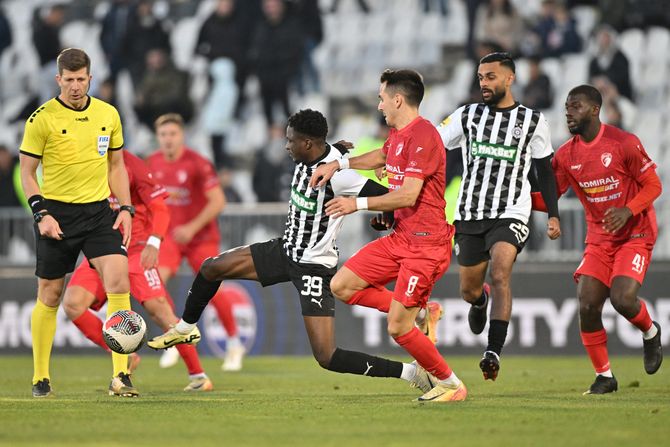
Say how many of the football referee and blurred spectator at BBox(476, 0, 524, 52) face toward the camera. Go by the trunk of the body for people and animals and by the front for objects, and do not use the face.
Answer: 2

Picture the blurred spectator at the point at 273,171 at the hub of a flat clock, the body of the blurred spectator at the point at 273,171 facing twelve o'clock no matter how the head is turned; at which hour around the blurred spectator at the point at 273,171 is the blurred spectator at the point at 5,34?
the blurred spectator at the point at 5,34 is roughly at 4 o'clock from the blurred spectator at the point at 273,171.

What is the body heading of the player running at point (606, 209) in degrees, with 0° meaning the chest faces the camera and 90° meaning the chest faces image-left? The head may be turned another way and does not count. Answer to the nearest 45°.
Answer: approximately 45°

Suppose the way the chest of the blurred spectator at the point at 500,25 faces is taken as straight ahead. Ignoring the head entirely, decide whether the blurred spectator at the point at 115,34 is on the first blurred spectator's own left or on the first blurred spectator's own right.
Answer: on the first blurred spectator's own right

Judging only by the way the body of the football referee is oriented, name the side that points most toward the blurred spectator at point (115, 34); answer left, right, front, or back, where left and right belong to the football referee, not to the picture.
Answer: back

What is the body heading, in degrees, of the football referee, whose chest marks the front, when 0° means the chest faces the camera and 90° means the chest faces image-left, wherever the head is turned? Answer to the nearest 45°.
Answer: approximately 0°

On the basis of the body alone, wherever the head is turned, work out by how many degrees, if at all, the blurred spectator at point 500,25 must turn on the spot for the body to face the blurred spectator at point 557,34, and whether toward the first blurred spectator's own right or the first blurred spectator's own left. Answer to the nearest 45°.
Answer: approximately 90° to the first blurred spectator's own left
